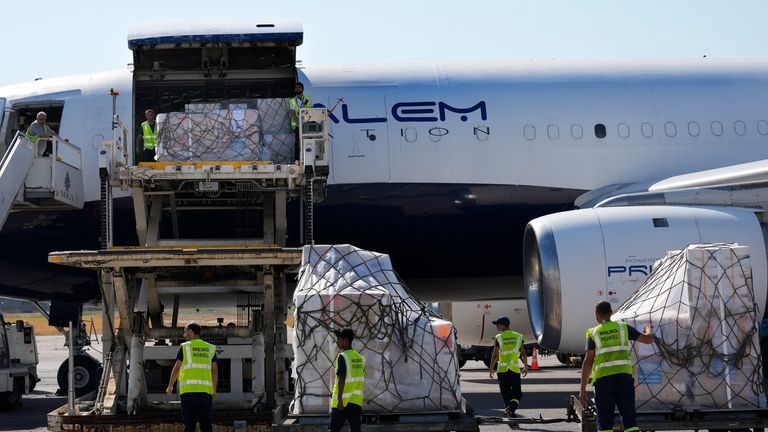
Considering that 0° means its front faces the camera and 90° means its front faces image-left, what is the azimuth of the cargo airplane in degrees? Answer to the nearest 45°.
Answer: approximately 90°

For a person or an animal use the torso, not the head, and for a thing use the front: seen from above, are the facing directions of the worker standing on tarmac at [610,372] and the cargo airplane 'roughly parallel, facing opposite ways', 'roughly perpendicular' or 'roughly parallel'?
roughly perpendicular

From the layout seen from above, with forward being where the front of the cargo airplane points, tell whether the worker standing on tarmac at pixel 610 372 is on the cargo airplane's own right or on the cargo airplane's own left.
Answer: on the cargo airplane's own left

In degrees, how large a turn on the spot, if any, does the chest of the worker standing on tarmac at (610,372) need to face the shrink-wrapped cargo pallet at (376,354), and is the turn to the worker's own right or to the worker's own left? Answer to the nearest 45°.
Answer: approximately 90° to the worker's own left

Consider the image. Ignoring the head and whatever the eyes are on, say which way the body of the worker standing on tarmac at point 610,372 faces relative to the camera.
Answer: away from the camera

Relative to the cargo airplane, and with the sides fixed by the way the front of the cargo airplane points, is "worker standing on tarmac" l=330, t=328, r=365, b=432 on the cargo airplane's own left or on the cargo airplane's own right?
on the cargo airplane's own left
